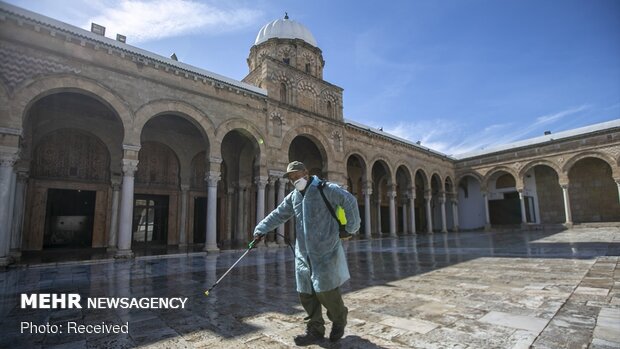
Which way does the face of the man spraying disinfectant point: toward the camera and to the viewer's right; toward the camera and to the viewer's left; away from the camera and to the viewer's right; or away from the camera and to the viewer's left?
toward the camera and to the viewer's left

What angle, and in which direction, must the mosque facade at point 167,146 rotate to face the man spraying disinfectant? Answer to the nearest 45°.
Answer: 0° — it already faces them

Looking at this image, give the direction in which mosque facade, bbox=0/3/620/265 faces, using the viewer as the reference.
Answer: facing the viewer and to the right of the viewer

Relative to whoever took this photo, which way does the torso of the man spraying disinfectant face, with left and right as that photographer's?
facing the viewer and to the left of the viewer

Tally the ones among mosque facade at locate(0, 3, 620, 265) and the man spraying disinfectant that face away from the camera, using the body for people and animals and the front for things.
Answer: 0
